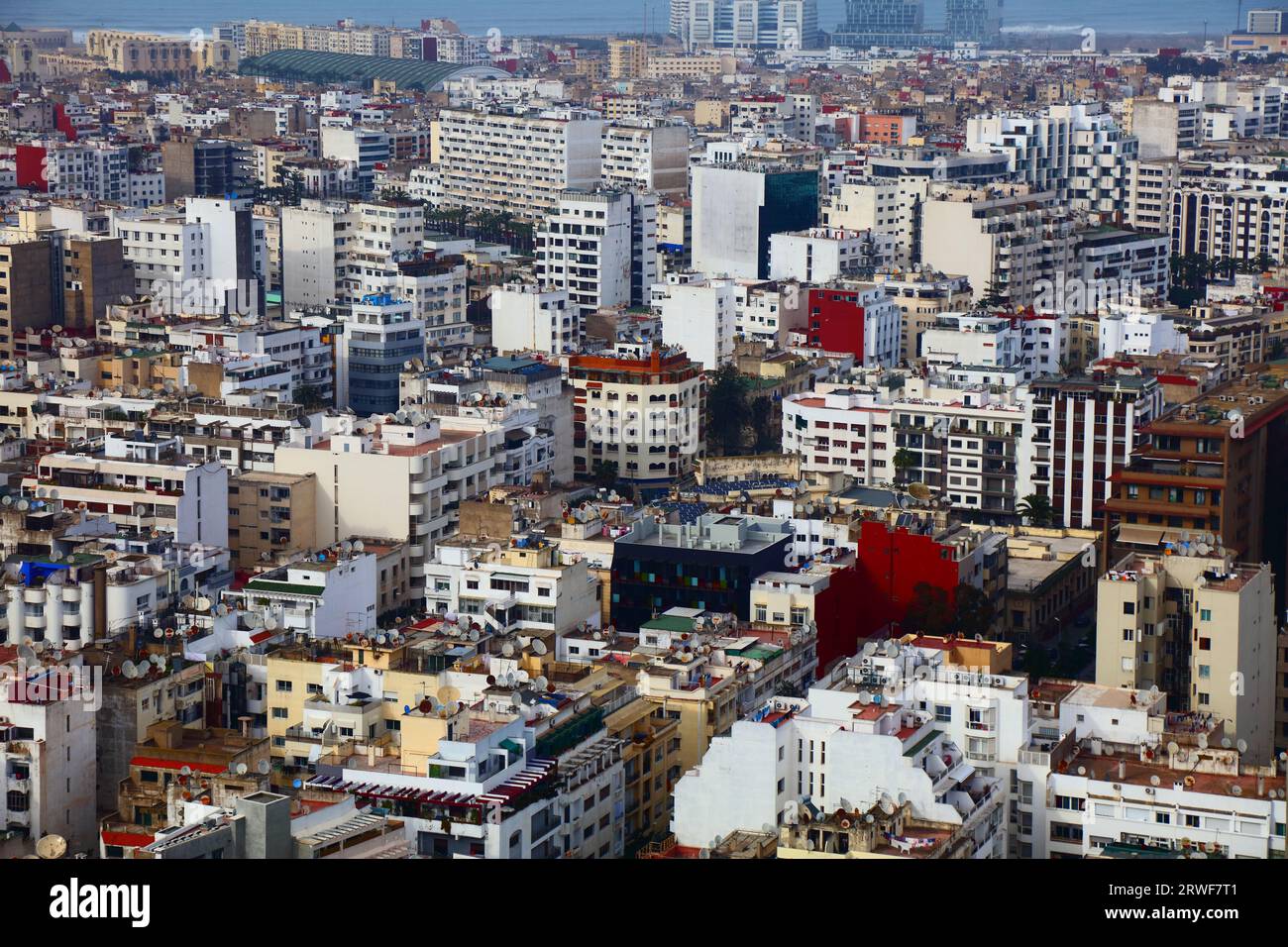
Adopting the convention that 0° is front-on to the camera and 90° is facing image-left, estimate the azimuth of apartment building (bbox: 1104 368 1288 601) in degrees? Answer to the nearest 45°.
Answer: approximately 45°

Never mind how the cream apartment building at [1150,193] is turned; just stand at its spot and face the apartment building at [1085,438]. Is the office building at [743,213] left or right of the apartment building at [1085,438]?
right

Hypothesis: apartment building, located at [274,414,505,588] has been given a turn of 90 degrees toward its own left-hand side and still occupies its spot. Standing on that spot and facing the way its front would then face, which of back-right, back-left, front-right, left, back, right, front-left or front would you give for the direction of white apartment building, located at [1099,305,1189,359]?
front

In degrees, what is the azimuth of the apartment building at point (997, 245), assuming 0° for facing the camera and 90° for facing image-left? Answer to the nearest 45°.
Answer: approximately 315°

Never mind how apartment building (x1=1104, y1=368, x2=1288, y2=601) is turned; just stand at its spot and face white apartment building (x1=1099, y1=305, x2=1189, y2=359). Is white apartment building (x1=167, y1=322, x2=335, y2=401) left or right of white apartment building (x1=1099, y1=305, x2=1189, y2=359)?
left

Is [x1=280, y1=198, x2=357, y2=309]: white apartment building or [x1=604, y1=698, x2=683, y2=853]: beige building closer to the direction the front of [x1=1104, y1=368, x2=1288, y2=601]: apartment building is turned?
the beige building

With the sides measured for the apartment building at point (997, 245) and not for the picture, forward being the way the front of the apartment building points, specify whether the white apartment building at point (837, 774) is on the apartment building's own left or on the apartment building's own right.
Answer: on the apartment building's own right

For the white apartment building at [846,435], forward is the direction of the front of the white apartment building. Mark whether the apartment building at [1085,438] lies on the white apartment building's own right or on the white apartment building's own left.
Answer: on the white apartment building's own left

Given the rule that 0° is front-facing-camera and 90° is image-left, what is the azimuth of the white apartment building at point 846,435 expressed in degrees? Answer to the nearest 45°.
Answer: approximately 0°

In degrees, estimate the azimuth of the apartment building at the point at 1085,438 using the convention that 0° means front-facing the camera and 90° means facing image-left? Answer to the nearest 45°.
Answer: approximately 0°

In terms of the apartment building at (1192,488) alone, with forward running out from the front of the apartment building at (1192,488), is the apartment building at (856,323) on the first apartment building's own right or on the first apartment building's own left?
on the first apartment building's own right

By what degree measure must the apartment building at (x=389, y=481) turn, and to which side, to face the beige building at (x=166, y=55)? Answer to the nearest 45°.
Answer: approximately 135° to its left

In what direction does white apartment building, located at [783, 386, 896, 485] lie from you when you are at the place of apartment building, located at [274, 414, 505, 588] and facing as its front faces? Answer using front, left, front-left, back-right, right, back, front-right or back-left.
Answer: left

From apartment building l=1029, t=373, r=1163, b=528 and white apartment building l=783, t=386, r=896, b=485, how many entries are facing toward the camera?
2

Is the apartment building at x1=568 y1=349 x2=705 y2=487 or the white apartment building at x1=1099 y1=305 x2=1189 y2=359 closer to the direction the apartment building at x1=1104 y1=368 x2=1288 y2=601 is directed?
the apartment building

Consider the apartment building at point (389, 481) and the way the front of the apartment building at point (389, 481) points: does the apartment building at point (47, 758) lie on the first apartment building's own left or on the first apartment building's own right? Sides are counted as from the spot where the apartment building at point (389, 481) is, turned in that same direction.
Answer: on the first apartment building's own right

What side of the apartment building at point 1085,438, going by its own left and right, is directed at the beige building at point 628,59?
back

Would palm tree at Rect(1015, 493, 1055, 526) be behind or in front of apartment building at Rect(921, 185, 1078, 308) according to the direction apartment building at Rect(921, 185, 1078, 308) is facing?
in front

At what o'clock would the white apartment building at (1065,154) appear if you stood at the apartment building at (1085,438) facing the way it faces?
The white apartment building is roughly at 6 o'clock from the apartment building.

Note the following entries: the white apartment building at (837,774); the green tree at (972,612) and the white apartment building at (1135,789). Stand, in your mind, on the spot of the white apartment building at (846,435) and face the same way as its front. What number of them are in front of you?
3
